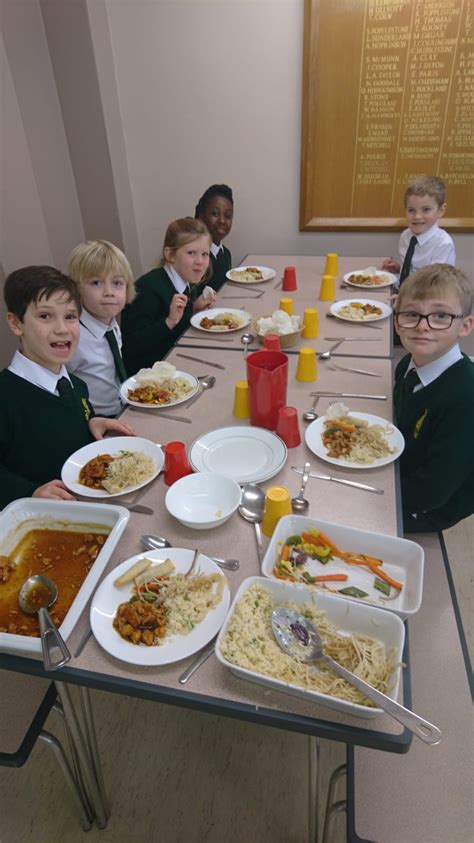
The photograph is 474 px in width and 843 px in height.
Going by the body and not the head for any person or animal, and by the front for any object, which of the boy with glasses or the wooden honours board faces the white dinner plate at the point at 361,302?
the wooden honours board

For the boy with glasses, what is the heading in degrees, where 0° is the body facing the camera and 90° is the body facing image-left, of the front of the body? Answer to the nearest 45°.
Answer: approximately 45°

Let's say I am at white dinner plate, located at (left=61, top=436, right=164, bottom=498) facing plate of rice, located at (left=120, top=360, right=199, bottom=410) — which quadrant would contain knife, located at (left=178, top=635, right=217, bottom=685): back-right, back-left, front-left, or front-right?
back-right

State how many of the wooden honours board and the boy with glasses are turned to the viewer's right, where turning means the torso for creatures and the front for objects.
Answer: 0

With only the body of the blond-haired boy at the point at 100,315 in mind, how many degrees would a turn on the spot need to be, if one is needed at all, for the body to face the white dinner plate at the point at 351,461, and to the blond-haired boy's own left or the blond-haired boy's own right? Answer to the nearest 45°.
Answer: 0° — they already face it

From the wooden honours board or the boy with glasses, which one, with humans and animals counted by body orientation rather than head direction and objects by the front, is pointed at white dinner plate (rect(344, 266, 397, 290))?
the wooden honours board

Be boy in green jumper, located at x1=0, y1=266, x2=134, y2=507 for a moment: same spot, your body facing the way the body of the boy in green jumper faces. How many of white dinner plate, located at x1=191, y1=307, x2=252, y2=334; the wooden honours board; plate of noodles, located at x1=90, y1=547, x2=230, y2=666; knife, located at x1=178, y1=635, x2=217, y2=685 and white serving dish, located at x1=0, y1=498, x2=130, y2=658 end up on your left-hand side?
2

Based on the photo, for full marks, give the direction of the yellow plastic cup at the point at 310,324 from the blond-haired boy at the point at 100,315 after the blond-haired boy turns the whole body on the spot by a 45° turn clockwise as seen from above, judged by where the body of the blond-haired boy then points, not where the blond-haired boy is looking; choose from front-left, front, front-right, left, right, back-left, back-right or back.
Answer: left

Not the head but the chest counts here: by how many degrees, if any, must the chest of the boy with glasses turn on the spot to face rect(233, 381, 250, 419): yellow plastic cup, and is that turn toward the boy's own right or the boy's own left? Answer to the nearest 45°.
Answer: approximately 45° to the boy's own right
